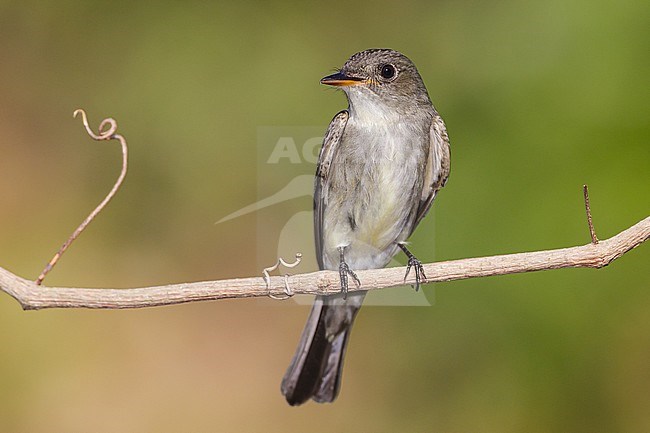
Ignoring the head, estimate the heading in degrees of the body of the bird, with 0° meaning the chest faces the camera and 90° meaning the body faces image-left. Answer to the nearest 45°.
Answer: approximately 0°
